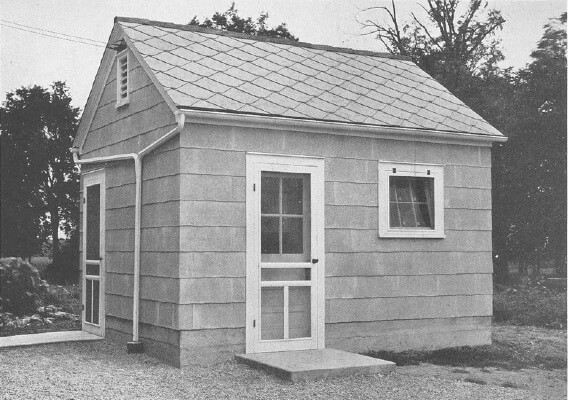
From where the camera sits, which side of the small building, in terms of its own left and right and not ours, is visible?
front

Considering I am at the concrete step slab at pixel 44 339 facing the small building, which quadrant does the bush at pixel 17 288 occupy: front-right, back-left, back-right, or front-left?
back-left

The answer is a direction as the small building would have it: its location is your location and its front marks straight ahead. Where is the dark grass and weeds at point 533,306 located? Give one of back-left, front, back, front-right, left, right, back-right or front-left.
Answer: back-left

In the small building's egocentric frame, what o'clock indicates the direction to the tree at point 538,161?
The tree is roughly at 7 o'clock from the small building.

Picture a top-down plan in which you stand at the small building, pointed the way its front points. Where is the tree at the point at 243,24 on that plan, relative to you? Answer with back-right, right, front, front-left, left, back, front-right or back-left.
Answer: back

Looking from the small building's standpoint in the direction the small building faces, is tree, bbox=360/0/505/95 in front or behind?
behind

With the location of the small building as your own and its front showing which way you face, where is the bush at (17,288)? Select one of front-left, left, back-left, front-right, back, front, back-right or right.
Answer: back-right

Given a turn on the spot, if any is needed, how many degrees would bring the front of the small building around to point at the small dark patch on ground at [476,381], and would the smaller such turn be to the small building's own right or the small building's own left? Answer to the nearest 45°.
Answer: approximately 45° to the small building's own left
